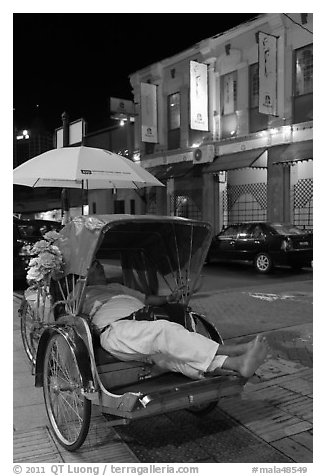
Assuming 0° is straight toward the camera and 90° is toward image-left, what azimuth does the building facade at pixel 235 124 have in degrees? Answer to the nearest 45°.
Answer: approximately 45°

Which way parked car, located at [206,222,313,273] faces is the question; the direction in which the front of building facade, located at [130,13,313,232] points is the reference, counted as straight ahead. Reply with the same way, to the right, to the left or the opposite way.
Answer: to the right

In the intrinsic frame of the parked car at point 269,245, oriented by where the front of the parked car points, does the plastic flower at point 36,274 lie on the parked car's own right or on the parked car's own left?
on the parked car's own left

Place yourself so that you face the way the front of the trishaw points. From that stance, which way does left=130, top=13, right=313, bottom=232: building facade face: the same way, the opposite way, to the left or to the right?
to the right

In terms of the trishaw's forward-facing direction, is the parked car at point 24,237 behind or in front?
behind

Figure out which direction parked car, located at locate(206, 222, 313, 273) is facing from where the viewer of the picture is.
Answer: facing away from the viewer and to the left of the viewer
